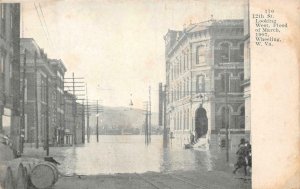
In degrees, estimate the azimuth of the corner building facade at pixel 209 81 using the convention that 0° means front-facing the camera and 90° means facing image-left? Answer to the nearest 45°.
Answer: approximately 45°

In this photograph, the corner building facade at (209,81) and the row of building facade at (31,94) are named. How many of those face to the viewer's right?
1

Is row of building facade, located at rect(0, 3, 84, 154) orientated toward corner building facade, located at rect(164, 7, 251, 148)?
yes

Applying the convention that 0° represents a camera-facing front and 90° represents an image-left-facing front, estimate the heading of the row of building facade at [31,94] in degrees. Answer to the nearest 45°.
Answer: approximately 270°
